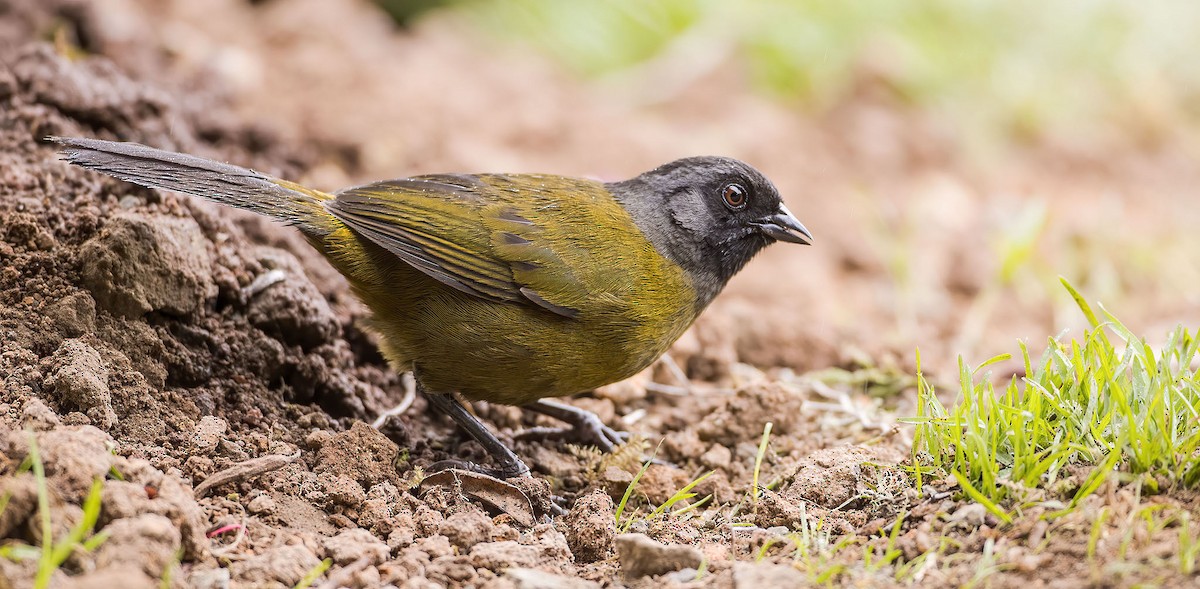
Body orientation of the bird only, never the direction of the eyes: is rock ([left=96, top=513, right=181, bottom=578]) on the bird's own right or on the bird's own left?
on the bird's own right

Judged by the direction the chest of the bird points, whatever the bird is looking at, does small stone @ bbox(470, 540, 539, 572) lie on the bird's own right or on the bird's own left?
on the bird's own right

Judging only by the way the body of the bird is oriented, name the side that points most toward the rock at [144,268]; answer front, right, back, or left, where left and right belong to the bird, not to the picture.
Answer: back

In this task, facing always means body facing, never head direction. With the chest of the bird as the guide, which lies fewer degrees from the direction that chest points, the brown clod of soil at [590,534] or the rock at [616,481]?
the rock

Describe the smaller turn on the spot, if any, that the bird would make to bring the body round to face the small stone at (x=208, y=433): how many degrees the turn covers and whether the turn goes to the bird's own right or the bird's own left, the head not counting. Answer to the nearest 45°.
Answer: approximately 135° to the bird's own right

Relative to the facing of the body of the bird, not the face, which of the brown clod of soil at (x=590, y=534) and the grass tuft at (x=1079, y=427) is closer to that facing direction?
the grass tuft

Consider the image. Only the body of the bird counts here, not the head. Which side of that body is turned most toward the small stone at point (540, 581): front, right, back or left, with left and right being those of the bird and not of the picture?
right

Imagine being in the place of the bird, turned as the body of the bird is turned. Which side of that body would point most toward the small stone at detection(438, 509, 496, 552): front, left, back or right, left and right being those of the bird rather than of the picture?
right

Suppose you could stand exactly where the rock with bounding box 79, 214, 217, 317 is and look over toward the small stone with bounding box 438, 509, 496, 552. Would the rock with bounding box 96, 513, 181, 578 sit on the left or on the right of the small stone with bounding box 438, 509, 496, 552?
right

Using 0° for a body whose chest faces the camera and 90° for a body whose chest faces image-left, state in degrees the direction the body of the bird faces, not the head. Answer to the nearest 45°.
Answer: approximately 270°

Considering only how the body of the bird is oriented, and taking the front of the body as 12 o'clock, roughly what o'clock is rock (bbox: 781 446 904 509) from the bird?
The rock is roughly at 1 o'clock from the bird.

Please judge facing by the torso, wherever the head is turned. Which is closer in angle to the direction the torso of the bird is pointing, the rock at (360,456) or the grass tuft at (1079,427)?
the grass tuft
